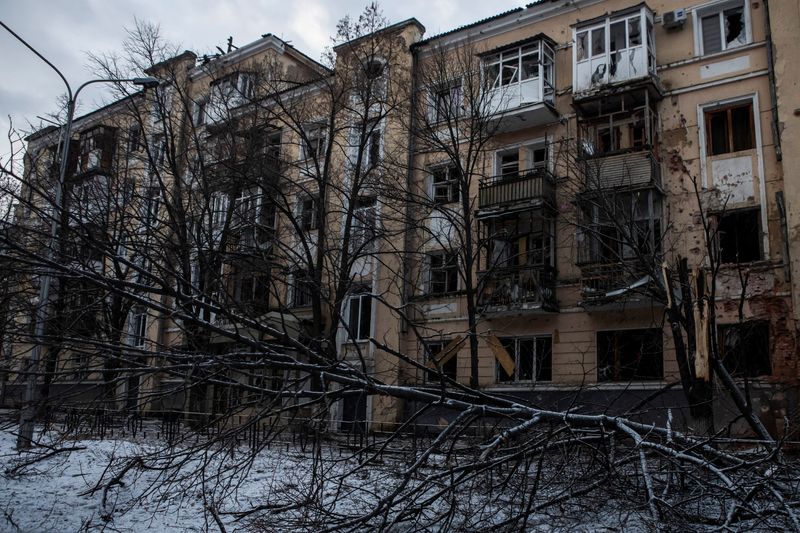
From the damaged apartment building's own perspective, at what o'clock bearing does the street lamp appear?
The street lamp is roughly at 12 o'clock from the damaged apartment building.

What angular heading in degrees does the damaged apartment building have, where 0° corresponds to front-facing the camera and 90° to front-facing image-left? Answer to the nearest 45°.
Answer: approximately 45°
